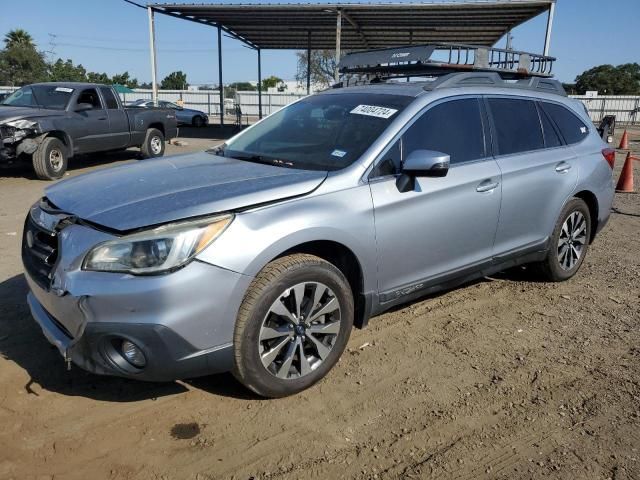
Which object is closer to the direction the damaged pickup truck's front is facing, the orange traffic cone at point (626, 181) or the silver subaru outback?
the silver subaru outback

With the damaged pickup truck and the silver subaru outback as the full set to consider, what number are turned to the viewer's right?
0

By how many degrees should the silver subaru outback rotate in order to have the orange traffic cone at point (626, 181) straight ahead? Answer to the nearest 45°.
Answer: approximately 180°

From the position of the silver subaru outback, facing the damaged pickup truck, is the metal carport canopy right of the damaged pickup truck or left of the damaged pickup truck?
right

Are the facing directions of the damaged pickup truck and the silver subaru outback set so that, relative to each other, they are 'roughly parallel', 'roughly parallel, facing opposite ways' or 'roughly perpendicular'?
roughly parallel

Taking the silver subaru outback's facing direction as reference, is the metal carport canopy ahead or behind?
behind

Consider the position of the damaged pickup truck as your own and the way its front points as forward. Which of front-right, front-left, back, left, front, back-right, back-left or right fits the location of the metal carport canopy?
back

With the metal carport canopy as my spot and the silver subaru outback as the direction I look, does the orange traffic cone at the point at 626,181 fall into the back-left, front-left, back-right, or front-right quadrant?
front-left

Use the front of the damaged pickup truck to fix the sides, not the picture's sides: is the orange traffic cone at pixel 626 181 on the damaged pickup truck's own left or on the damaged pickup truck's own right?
on the damaged pickup truck's own left

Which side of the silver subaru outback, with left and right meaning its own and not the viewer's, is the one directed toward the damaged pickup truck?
right

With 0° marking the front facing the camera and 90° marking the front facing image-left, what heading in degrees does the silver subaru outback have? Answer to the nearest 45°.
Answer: approximately 45°
